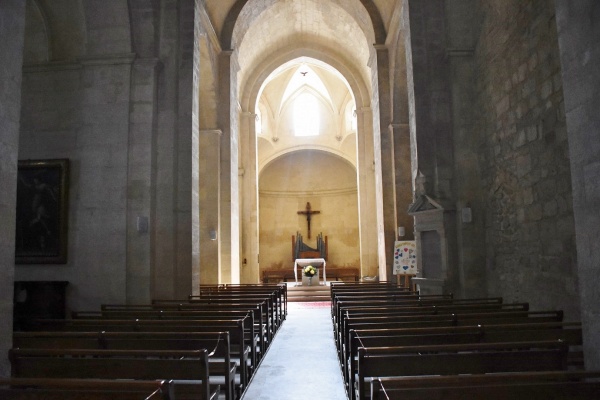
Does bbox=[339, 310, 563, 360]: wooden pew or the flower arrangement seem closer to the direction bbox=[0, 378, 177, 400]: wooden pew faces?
the flower arrangement

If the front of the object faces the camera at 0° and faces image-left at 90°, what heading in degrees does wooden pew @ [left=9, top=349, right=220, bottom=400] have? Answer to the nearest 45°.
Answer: approximately 180°

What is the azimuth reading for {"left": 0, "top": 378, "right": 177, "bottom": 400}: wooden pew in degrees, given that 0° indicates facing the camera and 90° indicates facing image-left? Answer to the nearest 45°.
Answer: approximately 180°

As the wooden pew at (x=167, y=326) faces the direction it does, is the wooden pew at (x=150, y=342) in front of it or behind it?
behind

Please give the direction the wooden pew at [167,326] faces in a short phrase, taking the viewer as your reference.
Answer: facing away from the viewer

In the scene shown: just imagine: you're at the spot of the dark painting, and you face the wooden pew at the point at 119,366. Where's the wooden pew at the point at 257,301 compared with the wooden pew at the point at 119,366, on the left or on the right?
left

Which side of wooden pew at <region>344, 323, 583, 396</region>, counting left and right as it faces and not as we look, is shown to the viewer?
back

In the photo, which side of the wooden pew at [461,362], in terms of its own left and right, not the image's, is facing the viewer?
back

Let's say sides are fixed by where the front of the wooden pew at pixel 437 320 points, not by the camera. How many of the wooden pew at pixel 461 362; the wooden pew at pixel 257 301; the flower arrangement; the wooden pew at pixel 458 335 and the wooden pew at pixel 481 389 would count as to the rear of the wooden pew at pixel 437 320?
3

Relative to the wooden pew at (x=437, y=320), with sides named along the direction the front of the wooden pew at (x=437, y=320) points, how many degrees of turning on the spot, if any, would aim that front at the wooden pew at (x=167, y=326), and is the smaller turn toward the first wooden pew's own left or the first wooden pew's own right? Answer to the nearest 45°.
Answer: approximately 90° to the first wooden pew's own left

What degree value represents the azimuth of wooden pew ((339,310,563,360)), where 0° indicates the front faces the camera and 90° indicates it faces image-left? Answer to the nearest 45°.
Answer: approximately 180°

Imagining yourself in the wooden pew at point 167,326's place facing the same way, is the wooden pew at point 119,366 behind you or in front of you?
behind
